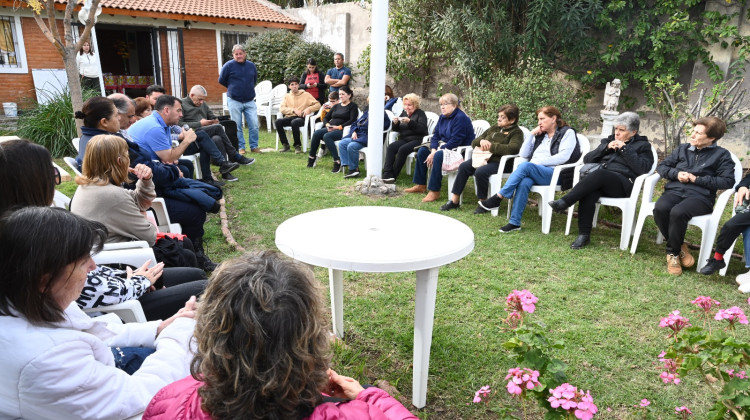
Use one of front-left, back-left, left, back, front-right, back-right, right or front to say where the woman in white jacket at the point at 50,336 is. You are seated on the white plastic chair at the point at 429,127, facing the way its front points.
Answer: front-left

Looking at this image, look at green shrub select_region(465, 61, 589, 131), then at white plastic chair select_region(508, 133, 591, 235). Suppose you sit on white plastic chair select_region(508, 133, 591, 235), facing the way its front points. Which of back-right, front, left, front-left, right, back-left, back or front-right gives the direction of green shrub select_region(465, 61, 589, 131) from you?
back-right

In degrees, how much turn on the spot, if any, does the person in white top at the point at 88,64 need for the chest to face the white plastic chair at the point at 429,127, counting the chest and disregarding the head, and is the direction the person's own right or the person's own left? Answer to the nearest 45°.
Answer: approximately 45° to the person's own left

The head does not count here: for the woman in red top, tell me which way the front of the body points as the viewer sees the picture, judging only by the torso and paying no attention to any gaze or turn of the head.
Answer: toward the camera

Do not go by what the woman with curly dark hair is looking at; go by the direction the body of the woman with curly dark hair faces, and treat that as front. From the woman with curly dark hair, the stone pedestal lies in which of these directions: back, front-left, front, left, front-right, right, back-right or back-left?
front-right

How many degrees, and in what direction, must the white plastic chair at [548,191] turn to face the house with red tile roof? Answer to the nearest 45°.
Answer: approximately 90° to its right

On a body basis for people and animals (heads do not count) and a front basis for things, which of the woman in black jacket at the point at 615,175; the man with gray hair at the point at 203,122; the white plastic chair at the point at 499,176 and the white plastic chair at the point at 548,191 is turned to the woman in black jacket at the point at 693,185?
the man with gray hair

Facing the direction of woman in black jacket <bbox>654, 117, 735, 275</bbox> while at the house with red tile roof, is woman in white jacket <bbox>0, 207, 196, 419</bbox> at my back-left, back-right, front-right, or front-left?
front-right

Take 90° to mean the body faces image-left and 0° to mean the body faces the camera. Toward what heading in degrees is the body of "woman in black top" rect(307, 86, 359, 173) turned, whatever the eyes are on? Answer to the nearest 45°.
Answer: approximately 45°

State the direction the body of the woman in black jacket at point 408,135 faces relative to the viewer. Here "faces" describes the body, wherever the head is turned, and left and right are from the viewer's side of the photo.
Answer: facing the viewer and to the left of the viewer

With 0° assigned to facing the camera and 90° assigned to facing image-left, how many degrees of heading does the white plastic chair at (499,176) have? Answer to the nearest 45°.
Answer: approximately 45°

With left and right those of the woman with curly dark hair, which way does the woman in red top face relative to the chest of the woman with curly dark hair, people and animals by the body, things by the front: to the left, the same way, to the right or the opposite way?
the opposite way

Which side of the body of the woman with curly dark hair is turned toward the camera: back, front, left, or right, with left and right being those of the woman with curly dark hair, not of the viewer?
back

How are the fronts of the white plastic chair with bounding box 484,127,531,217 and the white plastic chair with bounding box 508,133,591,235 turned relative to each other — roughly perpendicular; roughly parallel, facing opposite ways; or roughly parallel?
roughly parallel

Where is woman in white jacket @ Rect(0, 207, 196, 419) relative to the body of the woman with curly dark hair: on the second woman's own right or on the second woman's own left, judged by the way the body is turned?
on the second woman's own left

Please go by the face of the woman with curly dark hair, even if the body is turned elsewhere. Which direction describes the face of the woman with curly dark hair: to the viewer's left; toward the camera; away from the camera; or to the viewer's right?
away from the camera

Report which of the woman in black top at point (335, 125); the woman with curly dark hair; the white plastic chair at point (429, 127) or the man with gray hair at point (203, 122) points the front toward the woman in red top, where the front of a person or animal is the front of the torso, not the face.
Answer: the woman with curly dark hair

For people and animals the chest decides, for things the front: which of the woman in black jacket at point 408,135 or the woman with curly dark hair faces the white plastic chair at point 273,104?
the woman with curly dark hair

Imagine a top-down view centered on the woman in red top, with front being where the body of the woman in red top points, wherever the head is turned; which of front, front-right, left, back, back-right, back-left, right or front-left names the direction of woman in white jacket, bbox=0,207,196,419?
front

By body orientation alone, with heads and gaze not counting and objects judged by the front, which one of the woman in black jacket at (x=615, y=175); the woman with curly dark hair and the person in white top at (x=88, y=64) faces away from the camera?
the woman with curly dark hair
